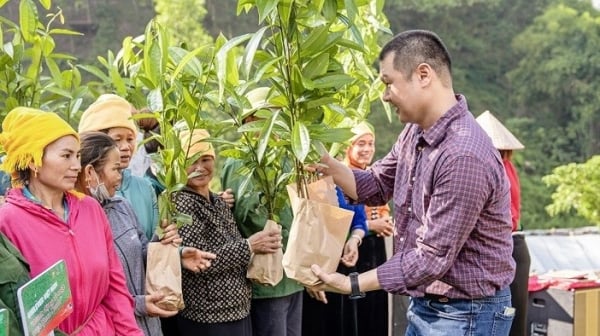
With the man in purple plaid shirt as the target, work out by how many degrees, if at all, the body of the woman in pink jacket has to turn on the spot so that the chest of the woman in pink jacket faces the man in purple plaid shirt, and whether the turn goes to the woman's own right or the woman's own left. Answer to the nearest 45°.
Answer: approximately 45° to the woman's own left

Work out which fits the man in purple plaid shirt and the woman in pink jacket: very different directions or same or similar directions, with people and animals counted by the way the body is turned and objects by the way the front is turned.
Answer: very different directions

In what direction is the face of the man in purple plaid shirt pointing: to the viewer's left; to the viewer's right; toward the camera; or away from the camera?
to the viewer's left

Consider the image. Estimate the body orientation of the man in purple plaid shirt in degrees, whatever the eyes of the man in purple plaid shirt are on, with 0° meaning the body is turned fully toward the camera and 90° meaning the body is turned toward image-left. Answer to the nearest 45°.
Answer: approximately 90°

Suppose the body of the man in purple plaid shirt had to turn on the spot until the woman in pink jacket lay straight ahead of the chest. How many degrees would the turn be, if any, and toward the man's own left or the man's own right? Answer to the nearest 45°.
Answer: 0° — they already face them

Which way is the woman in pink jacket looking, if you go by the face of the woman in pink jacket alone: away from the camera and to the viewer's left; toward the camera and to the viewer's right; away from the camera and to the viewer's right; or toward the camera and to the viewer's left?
toward the camera and to the viewer's right

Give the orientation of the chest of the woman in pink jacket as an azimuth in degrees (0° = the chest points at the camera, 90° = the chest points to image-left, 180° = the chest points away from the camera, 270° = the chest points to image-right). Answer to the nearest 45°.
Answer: approximately 315°

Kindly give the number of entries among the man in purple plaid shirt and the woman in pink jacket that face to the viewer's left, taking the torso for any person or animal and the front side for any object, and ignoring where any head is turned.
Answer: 1

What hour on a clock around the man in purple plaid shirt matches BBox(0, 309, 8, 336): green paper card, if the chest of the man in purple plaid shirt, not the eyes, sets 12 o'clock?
The green paper card is roughly at 11 o'clock from the man in purple plaid shirt.

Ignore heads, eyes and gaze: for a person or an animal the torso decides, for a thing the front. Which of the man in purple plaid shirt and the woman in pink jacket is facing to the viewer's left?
the man in purple plaid shirt
